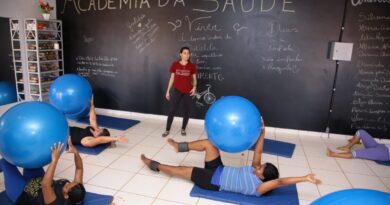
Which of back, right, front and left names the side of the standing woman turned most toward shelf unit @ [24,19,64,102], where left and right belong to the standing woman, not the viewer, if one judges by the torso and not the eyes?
right

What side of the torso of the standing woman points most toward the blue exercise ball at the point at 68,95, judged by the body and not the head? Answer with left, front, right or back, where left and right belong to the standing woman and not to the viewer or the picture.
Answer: right

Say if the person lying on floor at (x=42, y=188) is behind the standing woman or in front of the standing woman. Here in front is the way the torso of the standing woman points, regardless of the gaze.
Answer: in front

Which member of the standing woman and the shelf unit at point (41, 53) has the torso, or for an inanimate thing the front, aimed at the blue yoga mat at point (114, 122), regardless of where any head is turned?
the shelf unit

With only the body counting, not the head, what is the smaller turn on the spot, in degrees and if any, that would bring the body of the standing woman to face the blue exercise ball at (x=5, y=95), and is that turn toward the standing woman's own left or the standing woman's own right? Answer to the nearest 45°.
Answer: approximately 90° to the standing woman's own right

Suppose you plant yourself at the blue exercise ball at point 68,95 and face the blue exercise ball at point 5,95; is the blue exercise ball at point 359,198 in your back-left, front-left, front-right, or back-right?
back-left

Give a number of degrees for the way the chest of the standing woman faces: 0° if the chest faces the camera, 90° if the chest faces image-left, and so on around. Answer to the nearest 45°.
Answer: approximately 0°
